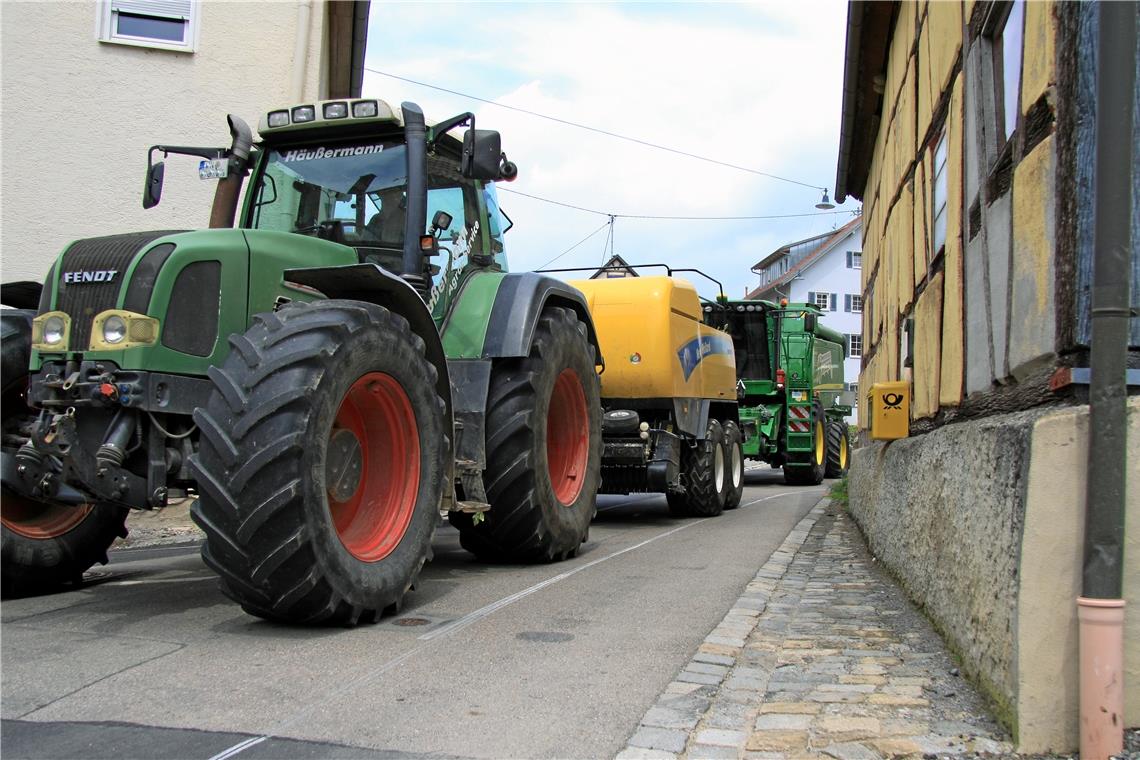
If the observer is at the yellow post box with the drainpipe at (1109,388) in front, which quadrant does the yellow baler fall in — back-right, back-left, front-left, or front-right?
back-right

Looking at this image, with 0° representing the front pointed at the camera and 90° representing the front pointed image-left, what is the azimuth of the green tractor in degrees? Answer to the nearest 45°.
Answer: approximately 45°

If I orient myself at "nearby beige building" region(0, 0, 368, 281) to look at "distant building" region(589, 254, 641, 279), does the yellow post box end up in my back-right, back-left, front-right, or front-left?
front-right

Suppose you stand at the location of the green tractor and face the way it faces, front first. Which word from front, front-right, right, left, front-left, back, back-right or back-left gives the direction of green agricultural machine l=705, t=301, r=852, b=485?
back

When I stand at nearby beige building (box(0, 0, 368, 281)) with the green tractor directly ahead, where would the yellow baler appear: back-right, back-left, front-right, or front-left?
front-left

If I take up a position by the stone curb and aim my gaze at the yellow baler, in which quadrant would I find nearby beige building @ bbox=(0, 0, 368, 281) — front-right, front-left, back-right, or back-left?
front-left

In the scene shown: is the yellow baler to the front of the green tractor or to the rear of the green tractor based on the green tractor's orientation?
to the rear

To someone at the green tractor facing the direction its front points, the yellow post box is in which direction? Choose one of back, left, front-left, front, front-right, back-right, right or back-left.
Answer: back-left

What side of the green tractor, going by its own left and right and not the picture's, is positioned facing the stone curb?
left

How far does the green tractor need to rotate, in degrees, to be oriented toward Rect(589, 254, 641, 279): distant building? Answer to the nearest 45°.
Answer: approximately 180°
